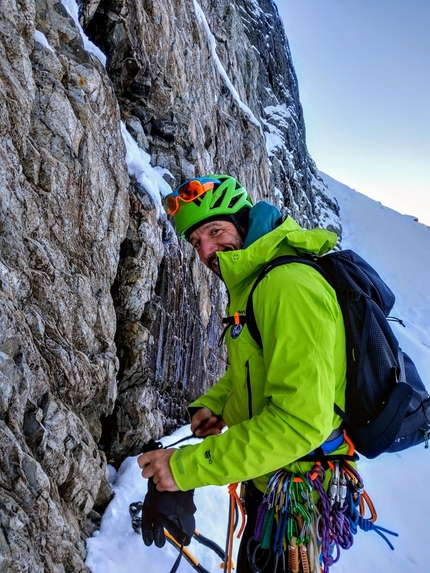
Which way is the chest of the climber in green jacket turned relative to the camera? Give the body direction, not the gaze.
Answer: to the viewer's left
